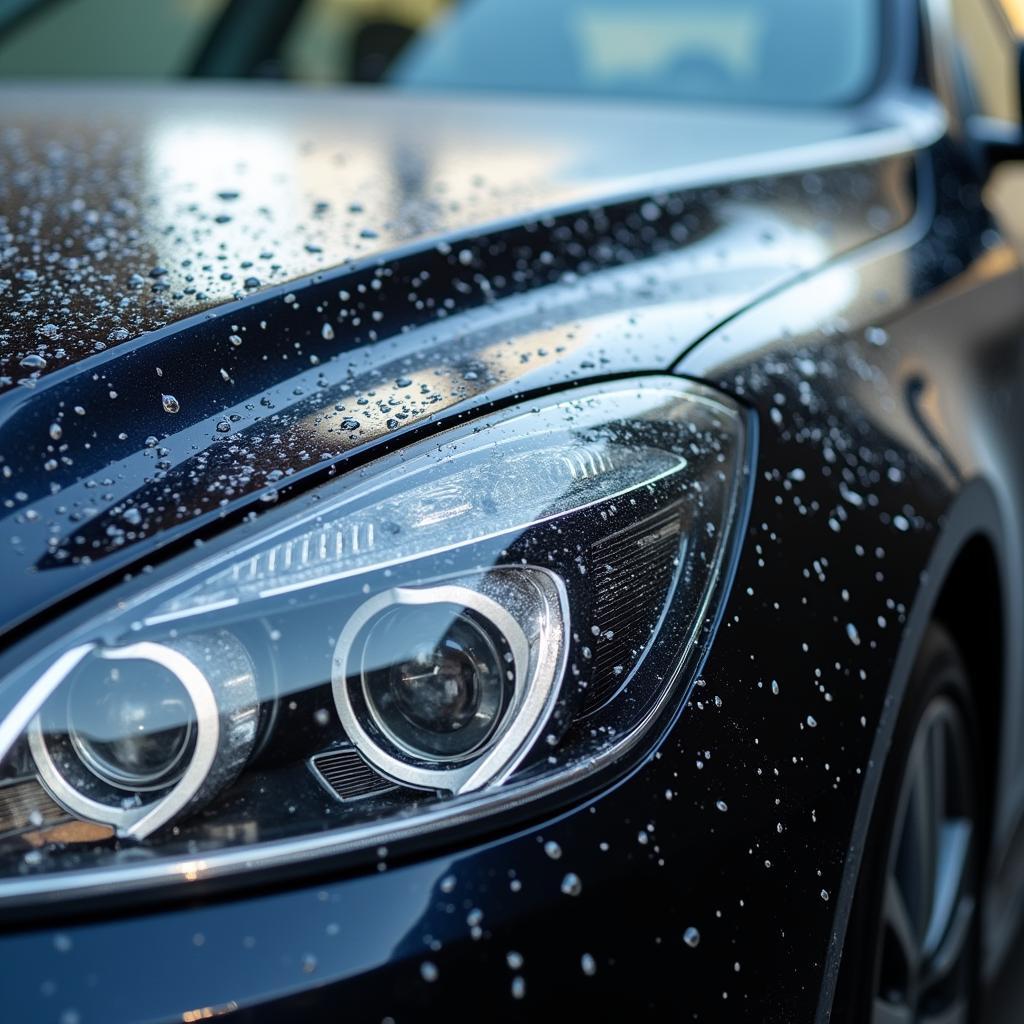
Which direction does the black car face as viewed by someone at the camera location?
facing the viewer and to the left of the viewer
